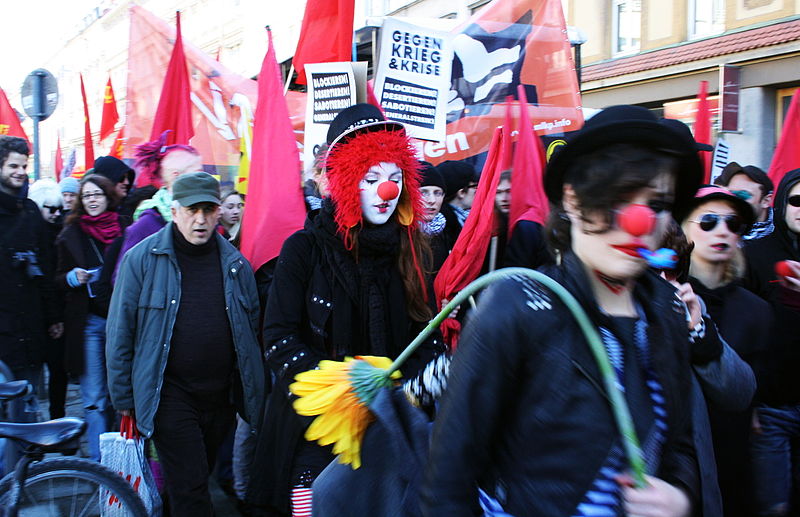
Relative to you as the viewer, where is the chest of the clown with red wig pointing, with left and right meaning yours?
facing the viewer and to the right of the viewer

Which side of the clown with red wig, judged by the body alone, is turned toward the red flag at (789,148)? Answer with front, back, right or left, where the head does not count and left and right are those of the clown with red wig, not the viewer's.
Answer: left

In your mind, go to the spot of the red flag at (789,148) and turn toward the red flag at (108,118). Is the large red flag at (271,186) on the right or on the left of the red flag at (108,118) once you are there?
left

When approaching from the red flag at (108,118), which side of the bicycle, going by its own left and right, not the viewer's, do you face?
right

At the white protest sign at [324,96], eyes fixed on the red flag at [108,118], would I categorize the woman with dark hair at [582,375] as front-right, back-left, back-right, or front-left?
back-left

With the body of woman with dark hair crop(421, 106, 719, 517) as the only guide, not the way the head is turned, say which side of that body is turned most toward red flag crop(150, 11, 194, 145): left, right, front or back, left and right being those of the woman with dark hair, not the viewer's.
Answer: back

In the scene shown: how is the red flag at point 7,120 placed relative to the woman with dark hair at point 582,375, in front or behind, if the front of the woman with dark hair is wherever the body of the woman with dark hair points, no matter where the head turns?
behind

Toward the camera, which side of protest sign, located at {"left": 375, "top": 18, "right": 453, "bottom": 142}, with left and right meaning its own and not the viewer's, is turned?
front

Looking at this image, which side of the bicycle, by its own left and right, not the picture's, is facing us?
left

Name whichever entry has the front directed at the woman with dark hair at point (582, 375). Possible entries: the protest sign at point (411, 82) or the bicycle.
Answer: the protest sign
